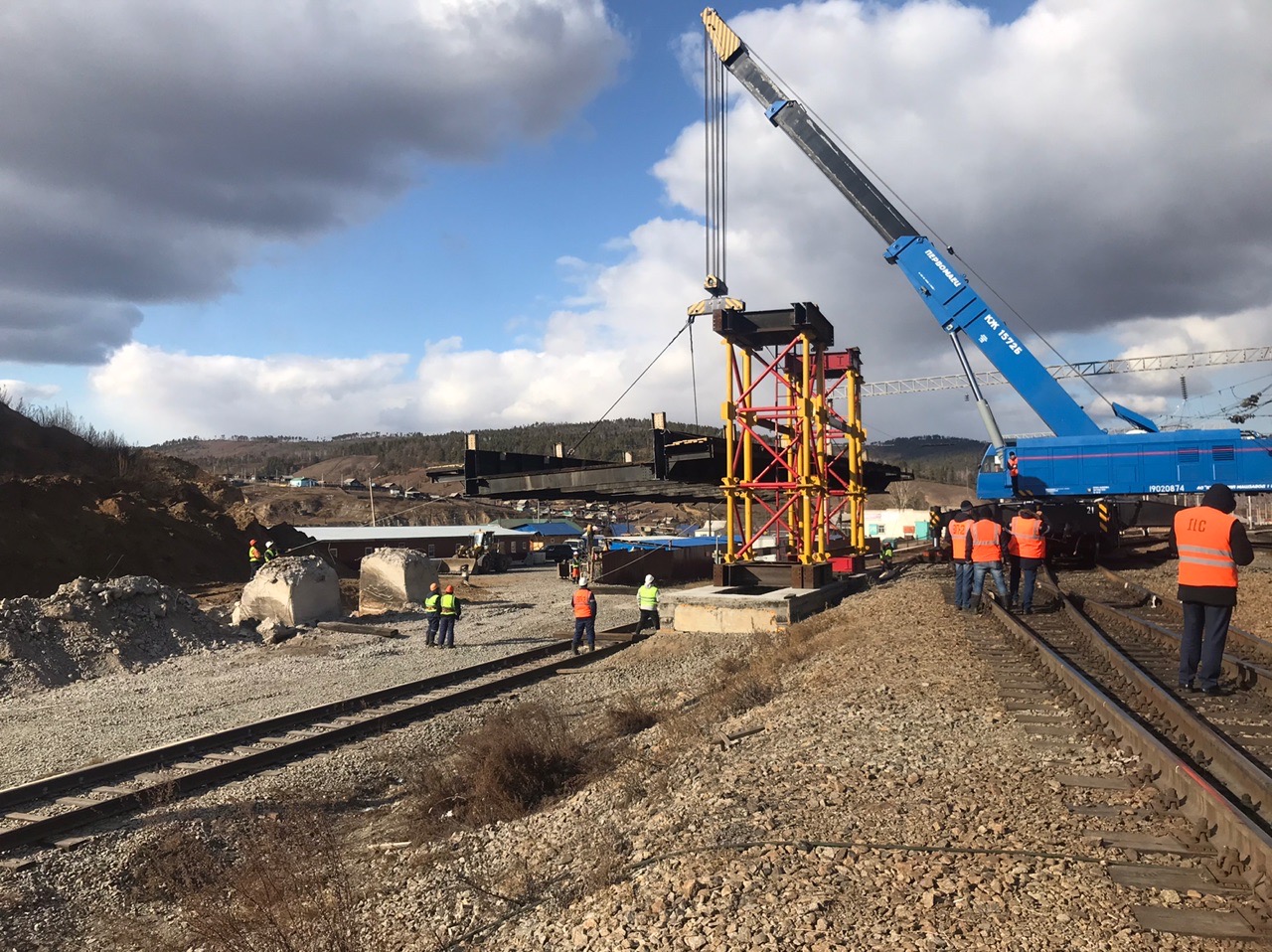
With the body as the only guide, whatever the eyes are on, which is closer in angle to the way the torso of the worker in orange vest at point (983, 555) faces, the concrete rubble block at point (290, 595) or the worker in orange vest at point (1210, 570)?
the concrete rubble block

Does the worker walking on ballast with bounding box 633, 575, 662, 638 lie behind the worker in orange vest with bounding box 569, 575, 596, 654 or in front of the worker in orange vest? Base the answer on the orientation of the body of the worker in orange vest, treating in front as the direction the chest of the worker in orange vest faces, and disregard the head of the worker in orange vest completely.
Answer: in front

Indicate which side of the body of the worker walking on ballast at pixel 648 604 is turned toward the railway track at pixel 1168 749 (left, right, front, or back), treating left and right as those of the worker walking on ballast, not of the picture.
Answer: back

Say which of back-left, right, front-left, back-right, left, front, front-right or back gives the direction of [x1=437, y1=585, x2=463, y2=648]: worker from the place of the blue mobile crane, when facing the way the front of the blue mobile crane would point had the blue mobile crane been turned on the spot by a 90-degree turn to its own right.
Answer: back-left

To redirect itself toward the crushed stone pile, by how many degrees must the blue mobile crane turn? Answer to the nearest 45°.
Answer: approximately 45° to its left

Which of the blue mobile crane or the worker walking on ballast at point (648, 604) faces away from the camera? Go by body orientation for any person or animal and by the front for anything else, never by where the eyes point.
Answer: the worker walking on ballast

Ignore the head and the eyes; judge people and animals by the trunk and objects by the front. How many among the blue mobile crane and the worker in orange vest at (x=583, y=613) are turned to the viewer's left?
1

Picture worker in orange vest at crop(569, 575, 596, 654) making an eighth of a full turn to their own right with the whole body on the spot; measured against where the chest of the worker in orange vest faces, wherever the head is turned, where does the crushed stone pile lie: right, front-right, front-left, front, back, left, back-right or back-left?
back-left

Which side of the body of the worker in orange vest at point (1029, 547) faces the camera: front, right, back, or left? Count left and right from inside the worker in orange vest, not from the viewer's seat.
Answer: back

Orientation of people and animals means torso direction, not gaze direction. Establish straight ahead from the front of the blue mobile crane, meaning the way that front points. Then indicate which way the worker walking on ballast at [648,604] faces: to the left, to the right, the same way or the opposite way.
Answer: to the right

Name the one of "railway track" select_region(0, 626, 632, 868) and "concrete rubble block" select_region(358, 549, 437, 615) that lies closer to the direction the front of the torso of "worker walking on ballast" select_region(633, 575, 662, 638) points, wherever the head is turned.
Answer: the concrete rubble block

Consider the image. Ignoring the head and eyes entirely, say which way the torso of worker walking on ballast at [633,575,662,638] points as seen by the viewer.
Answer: away from the camera

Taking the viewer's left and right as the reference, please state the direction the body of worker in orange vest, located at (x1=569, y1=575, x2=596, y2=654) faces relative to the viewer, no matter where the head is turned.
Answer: facing away from the viewer

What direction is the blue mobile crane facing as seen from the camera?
to the viewer's left
